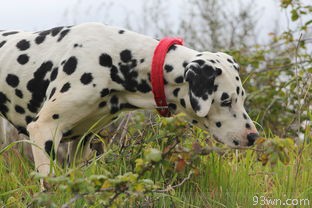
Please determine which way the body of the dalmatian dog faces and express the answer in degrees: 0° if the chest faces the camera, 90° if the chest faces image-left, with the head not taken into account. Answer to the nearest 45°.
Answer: approximately 270°
